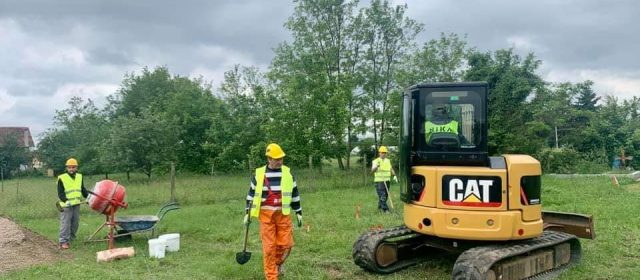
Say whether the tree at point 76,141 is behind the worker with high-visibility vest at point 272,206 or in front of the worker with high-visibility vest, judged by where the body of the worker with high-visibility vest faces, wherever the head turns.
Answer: behind

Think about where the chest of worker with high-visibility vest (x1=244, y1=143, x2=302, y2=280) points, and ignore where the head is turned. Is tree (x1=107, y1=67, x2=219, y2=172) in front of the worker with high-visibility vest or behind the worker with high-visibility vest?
behind

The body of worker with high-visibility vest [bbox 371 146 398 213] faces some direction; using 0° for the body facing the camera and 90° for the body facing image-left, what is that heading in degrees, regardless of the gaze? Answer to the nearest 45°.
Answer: approximately 0°

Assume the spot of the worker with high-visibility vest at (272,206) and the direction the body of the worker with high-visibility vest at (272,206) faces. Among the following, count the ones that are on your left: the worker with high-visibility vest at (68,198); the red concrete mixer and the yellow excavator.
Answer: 1

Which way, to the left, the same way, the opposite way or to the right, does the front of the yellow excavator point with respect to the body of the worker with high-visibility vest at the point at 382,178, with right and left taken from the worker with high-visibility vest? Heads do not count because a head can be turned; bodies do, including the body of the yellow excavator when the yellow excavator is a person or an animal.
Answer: the opposite way

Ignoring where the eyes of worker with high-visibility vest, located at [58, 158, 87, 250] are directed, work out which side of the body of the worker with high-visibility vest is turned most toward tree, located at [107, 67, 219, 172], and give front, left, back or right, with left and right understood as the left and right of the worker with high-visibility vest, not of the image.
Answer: back

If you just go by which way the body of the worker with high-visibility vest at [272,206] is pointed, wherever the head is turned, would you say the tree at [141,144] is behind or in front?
behind

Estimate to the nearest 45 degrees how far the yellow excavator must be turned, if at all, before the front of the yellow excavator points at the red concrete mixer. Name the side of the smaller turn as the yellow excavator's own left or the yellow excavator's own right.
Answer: approximately 90° to the yellow excavator's own left

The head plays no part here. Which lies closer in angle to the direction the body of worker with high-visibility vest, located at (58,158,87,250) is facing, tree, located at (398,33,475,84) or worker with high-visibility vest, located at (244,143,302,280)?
the worker with high-visibility vest

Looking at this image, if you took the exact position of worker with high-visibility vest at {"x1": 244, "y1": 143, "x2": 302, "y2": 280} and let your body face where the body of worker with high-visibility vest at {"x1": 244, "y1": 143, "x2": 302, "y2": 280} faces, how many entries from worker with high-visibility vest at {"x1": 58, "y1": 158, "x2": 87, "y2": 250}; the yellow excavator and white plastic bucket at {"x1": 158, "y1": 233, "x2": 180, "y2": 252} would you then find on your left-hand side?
1

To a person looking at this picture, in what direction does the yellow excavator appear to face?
facing away from the viewer

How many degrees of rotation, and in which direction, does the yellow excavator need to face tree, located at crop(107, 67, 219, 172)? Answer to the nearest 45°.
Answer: approximately 45° to its left

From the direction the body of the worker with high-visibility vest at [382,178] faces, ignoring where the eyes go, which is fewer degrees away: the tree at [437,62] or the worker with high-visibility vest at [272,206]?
the worker with high-visibility vest

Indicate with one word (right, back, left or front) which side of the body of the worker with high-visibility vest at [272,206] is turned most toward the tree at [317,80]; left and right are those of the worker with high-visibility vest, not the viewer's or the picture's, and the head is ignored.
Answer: back

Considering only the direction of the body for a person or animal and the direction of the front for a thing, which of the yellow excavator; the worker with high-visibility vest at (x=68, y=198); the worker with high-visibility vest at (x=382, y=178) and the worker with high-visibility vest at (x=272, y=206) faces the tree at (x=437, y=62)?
the yellow excavator
